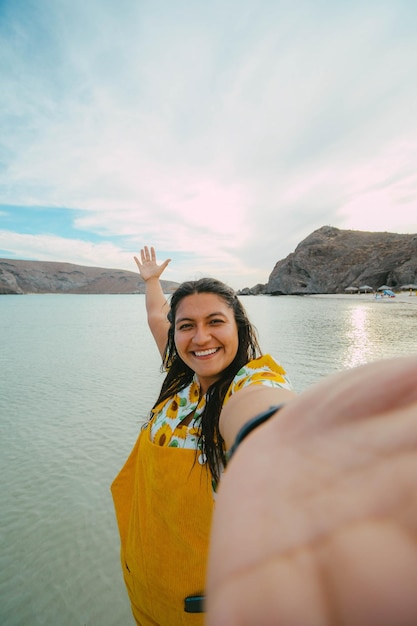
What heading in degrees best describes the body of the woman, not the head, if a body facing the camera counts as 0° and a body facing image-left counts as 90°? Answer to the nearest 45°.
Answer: approximately 45°
